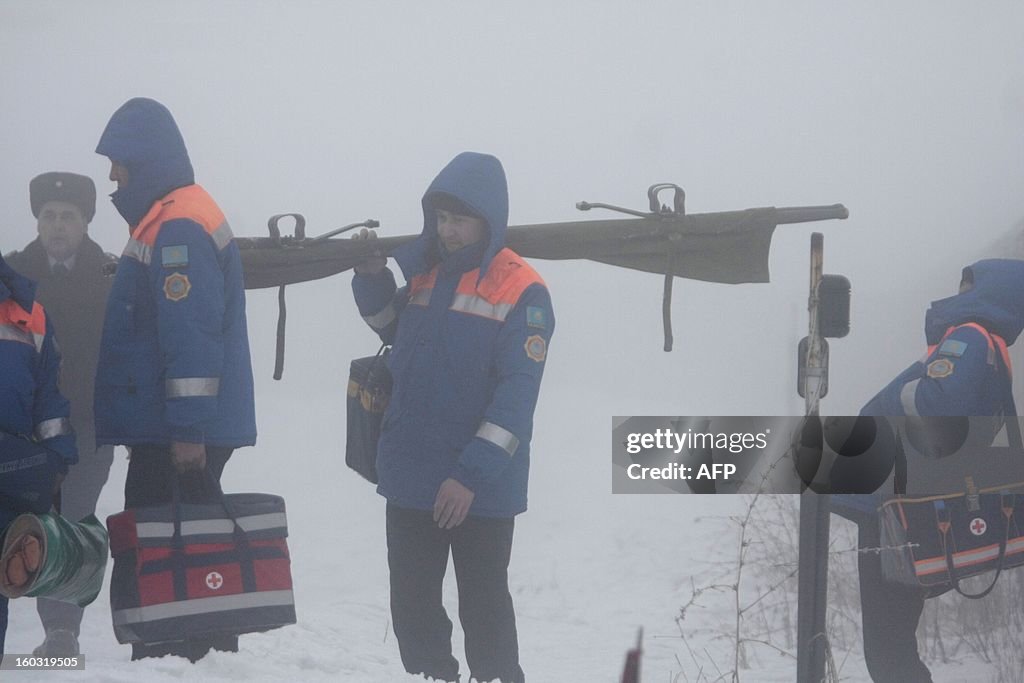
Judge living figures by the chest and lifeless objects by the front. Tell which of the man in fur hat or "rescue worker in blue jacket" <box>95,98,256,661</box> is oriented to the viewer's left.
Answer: the rescue worker in blue jacket

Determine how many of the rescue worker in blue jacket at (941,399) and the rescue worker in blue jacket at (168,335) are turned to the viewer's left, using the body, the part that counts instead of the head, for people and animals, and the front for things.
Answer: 2

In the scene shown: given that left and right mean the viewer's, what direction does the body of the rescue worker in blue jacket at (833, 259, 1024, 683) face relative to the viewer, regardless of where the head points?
facing to the left of the viewer

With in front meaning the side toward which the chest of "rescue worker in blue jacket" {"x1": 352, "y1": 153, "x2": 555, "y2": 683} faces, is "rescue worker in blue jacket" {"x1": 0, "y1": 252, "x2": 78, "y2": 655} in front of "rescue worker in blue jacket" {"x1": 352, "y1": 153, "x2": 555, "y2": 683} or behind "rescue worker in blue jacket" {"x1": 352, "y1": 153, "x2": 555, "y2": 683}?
in front

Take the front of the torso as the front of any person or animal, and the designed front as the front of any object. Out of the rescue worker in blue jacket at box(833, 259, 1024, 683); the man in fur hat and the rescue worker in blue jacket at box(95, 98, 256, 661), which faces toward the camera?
the man in fur hat

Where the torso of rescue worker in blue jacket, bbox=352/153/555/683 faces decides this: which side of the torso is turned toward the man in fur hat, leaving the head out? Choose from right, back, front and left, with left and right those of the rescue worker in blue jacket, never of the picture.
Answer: right

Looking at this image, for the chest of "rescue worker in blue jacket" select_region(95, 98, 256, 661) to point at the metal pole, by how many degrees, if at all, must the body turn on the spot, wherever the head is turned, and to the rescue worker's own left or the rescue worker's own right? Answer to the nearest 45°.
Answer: approximately 180°

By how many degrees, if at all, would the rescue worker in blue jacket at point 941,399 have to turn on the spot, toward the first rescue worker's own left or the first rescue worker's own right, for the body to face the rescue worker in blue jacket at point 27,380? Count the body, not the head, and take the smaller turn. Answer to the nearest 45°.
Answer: approximately 45° to the first rescue worker's own left

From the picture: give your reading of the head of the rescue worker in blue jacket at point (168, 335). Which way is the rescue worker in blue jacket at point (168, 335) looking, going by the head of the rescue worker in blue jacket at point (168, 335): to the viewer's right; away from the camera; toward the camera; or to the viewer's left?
to the viewer's left

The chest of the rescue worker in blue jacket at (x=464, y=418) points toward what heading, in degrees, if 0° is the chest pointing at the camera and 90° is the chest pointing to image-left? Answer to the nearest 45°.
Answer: approximately 45°

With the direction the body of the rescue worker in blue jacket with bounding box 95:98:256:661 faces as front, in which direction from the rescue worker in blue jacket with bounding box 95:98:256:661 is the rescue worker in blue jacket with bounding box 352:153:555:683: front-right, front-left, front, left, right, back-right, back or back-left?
back
